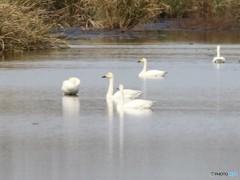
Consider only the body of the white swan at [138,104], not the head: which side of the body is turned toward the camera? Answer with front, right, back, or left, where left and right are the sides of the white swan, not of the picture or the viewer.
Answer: left

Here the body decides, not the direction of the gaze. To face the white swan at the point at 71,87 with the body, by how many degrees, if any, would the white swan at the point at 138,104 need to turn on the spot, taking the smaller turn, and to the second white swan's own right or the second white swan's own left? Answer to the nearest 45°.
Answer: approximately 45° to the second white swan's own right
